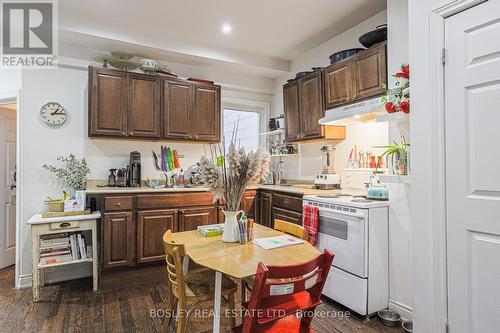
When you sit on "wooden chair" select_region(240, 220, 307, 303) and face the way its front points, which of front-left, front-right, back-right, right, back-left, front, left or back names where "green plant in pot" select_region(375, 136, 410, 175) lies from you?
back-left

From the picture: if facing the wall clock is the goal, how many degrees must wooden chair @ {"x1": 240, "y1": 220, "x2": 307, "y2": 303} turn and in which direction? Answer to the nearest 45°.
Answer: approximately 45° to its right

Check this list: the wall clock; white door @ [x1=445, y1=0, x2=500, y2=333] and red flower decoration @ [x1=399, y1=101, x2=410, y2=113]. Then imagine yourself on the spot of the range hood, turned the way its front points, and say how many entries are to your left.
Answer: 2

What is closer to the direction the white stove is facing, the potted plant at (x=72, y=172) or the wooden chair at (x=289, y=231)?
the wooden chair

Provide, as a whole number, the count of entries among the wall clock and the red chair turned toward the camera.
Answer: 1

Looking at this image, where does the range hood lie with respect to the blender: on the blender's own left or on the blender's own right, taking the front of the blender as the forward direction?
on the blender's own left

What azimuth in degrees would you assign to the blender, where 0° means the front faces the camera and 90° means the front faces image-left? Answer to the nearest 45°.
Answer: approximately 45°

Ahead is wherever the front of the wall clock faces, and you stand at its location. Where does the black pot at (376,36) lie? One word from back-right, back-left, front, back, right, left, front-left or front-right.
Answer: front-left

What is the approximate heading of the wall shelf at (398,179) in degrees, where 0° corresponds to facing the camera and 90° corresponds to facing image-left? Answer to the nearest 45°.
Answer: approximately 45°

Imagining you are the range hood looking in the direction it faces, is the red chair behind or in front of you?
in front

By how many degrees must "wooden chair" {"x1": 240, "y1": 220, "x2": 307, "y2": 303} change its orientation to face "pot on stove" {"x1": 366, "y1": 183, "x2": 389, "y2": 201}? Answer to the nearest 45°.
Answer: approximately 180°

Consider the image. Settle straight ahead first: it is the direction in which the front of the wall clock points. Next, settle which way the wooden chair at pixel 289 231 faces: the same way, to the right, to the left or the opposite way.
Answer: to the right

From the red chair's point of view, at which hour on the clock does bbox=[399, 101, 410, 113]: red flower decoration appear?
The red flower decoration is roughly at 3 o'clock from the red chair.
